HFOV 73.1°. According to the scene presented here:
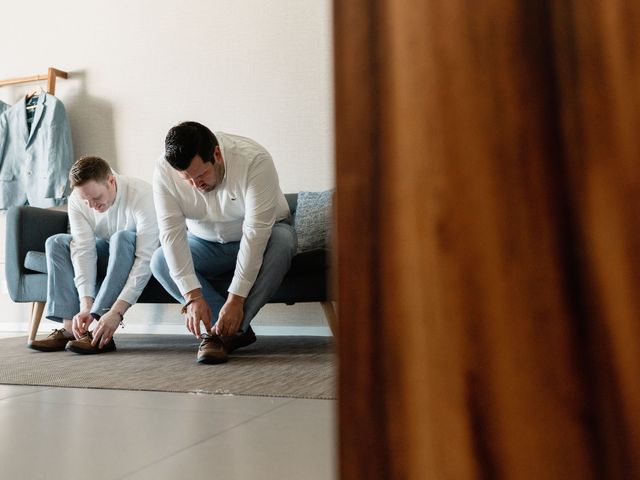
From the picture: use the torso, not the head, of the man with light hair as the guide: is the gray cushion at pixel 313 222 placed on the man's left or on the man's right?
on the man's left

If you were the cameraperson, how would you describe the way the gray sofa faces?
facing the viewer

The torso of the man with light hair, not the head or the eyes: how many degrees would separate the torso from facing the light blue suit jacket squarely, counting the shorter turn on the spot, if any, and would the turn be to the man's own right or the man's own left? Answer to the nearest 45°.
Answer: approximately 135° to the man's own right
